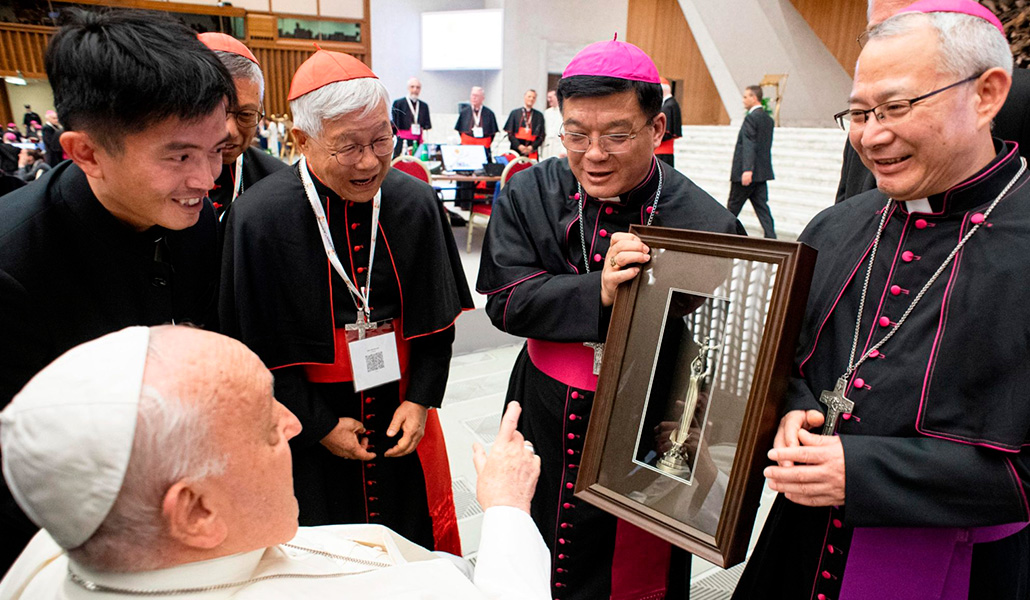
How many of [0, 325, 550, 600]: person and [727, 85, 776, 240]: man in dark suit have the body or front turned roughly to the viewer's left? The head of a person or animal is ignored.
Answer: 1

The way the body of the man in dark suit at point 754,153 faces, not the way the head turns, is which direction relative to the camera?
to the viewer's left

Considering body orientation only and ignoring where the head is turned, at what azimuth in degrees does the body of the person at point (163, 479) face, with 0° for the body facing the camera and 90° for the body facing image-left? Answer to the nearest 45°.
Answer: approximately 225°

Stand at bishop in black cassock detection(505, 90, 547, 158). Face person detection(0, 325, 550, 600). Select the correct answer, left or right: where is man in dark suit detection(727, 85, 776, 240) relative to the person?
left

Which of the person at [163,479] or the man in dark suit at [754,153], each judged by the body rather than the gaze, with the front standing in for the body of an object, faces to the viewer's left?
the man in dark suit

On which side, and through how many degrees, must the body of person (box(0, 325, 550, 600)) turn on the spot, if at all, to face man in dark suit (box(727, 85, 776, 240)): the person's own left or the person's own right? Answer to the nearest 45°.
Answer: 0° — they already face them

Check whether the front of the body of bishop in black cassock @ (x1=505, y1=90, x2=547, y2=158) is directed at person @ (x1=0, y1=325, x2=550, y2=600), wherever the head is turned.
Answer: yes

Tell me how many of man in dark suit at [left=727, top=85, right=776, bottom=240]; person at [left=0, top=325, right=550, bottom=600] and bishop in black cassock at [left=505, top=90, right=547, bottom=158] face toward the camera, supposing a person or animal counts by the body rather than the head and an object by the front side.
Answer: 1

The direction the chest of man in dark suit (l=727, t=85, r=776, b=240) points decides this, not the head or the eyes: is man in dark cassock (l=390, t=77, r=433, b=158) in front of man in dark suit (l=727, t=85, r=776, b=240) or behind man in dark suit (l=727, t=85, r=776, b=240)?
in front

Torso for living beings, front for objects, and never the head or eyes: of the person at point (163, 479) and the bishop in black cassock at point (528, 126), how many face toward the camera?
1

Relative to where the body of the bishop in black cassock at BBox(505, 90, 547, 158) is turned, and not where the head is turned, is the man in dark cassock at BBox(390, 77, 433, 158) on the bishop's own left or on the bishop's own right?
on the bishop's own right

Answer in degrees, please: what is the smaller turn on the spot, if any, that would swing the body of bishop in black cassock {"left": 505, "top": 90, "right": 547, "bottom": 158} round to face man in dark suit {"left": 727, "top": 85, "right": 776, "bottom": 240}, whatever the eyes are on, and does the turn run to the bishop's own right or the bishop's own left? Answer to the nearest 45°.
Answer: approximately 45° to the bishop's own left

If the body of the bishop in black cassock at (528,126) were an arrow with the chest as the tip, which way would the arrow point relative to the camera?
toward the camera

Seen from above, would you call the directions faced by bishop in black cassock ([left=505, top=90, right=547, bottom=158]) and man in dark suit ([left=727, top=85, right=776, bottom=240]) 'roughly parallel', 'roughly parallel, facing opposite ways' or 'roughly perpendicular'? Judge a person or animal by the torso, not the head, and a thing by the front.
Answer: roughly perpendicular

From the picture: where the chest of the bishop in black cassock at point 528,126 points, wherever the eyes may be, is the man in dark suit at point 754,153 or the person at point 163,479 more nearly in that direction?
the person
